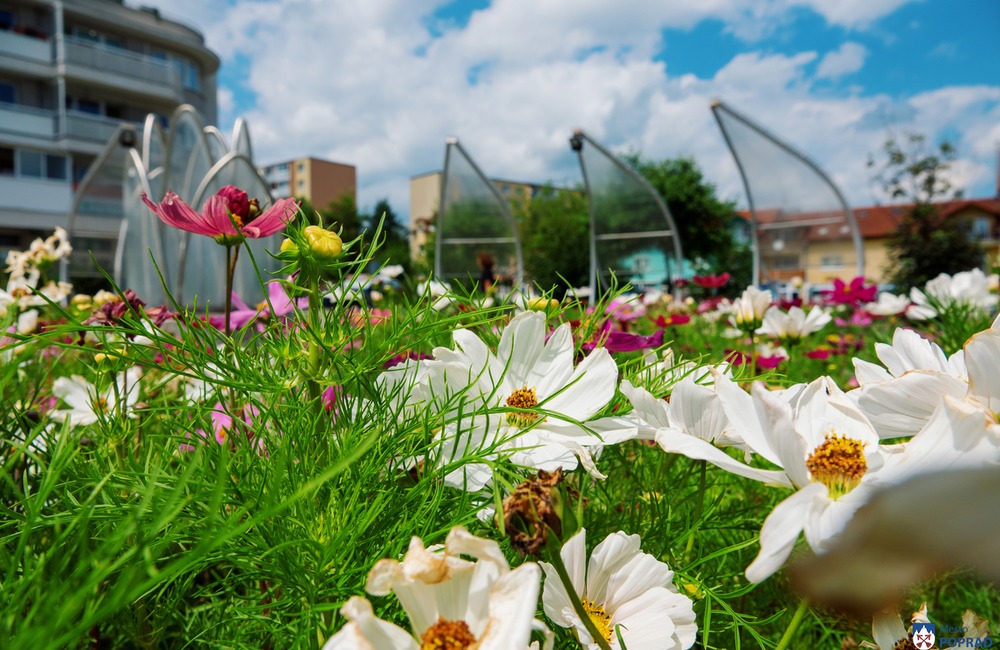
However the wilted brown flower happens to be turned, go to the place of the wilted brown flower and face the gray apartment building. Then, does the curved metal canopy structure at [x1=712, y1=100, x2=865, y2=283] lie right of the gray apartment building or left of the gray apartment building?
right

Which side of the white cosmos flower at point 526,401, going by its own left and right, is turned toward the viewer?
front

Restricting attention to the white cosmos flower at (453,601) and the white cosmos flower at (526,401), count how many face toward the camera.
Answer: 2

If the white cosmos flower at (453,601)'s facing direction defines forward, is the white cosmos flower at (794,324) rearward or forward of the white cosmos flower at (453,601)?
rearward

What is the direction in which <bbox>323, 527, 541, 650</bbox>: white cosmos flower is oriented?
toward the camera
